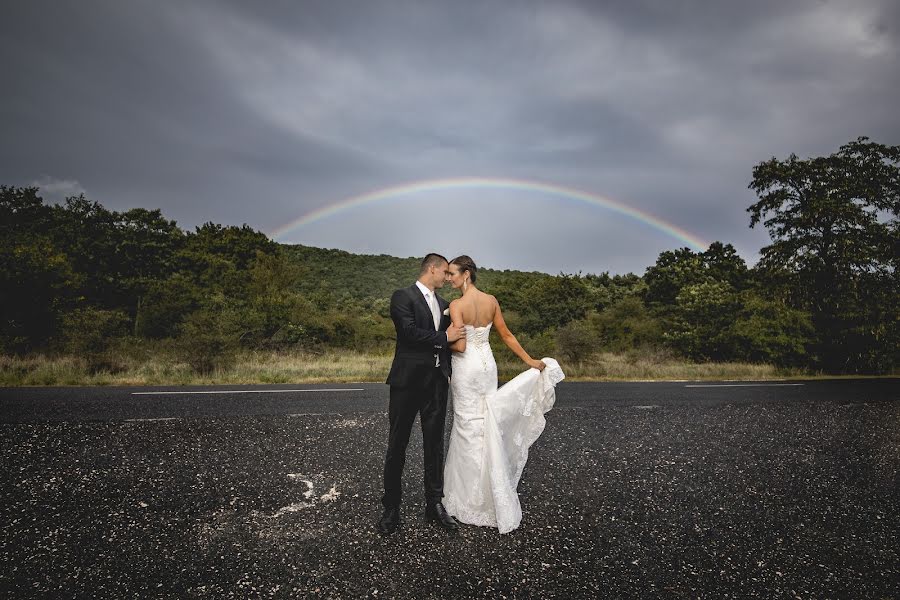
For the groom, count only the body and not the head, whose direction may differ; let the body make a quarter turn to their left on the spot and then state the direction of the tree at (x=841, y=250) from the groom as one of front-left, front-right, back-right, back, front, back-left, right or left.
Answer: front

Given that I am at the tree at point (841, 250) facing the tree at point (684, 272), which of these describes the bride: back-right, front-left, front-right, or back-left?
back-left

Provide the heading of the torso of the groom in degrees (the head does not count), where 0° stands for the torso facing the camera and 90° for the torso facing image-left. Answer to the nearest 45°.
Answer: approximately 315°

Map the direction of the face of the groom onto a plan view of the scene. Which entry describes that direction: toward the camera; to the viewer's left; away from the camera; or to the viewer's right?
to the viewer's right

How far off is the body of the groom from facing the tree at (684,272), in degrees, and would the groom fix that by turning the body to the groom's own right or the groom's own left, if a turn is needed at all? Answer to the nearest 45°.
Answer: approximately 90° to the groom's own left

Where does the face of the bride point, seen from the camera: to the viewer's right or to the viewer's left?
to the viewer's left

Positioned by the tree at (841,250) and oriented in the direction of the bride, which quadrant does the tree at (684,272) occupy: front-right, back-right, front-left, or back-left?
back-right
